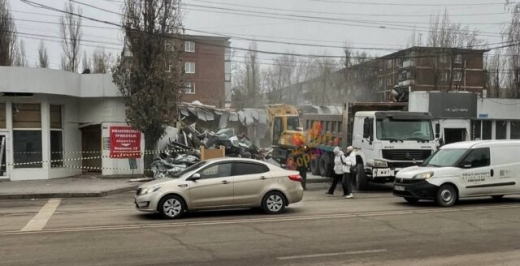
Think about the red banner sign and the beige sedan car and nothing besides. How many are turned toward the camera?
1

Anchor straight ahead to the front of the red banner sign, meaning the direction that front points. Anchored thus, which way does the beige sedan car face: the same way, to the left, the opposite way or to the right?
to the right

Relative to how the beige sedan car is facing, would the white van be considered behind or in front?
behind

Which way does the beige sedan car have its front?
to the viewer's left

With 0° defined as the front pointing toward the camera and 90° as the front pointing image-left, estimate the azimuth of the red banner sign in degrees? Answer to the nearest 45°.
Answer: approximately 0°
